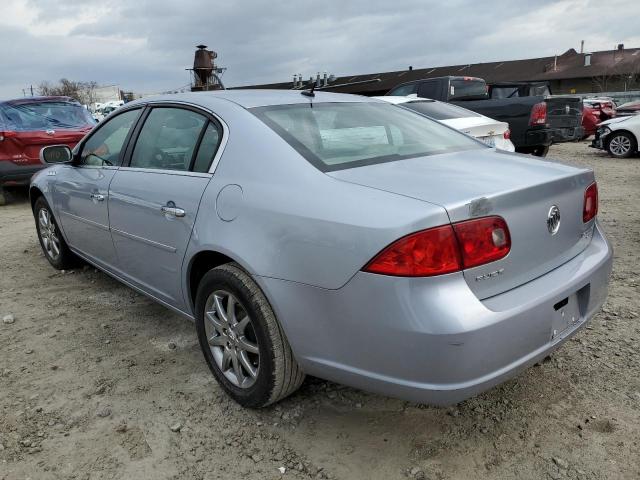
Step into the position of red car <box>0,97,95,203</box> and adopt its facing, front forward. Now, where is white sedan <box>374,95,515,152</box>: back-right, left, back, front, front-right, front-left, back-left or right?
back-right

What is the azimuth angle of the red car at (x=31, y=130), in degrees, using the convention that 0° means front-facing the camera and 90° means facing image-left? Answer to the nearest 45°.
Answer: approximately 180°

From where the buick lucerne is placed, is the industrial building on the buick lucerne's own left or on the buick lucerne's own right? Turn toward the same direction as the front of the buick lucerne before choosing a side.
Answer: on the buick lucerne's own right

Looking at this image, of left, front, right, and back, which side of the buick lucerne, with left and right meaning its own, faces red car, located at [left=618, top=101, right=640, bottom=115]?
right

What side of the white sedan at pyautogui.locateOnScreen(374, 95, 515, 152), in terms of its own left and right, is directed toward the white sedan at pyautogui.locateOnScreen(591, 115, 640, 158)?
right

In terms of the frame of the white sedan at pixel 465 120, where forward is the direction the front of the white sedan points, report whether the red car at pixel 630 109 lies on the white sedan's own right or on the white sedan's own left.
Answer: on the white sedan's own right

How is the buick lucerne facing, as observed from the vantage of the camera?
facing away from the viewer and to the left of the viewer

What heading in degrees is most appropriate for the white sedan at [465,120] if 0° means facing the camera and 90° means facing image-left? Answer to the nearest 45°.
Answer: approximately 135°

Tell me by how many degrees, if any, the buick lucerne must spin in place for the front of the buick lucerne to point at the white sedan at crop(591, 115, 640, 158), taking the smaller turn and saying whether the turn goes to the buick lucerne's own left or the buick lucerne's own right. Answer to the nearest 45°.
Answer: approximately 90° to the buick lucerne's own right

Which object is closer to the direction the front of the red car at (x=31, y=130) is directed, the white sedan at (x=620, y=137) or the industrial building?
the industrial building
